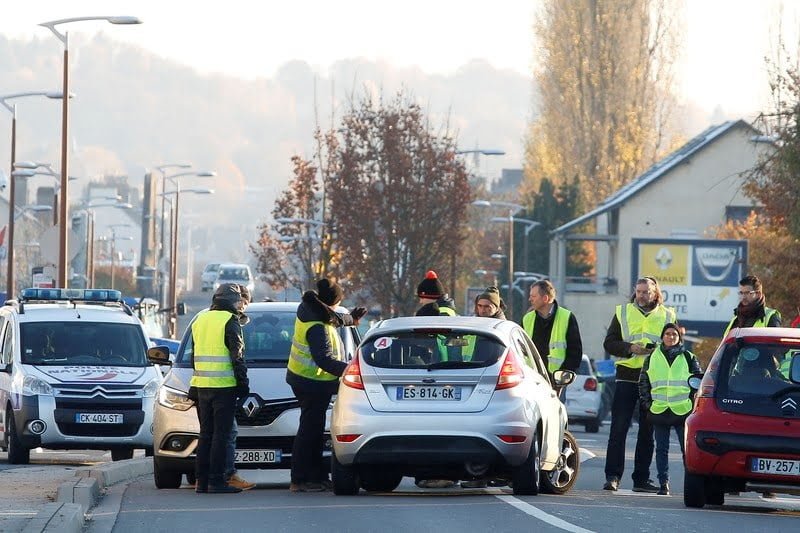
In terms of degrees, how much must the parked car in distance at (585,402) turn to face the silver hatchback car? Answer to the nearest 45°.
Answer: approximately 180°

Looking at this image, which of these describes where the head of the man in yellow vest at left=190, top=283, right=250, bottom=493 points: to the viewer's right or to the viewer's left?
to the viewer's right

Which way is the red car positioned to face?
away from the camera

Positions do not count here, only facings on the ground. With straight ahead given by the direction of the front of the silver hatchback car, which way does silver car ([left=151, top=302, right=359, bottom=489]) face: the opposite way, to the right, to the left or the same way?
the opposite way

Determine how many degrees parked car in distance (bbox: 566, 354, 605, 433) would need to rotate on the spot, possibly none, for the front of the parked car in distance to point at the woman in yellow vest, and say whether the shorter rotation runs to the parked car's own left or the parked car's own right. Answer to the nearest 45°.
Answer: approximately 180°

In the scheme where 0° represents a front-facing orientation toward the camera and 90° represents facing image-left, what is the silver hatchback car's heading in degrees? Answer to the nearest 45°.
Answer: approximately 180°

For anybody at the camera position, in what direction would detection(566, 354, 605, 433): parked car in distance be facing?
facing away from the viewer

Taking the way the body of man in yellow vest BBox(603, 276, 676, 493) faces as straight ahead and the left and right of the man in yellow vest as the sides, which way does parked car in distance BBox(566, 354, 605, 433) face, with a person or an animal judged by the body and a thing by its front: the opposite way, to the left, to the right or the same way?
the opposite way

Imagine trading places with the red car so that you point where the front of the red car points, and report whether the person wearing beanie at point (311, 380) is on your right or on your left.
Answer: on your left
